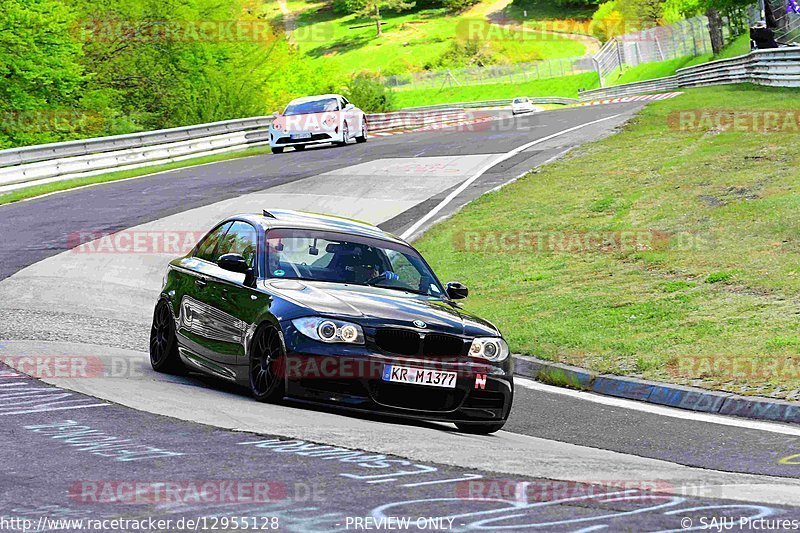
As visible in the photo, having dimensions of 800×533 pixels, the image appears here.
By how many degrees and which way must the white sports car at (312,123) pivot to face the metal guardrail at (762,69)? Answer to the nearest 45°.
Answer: approximately 135° to its left

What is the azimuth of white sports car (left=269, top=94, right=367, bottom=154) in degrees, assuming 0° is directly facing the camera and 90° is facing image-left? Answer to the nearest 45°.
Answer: approximately 45°

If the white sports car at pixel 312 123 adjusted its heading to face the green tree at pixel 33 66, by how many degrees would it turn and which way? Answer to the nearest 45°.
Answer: approximately 90° to its right

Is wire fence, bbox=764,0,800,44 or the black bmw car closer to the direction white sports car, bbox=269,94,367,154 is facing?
the black bmw car

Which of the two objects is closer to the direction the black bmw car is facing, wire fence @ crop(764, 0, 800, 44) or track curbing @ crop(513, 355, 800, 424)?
the track curbing

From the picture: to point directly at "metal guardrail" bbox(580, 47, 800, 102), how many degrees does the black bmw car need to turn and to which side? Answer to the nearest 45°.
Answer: approximately 90° to its left

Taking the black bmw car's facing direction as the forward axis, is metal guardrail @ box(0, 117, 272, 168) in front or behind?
behind

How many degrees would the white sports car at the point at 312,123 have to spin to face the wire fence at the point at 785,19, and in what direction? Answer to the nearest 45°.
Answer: approximately 180°

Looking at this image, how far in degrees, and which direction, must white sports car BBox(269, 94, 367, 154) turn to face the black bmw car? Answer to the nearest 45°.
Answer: approximately 45° to its left

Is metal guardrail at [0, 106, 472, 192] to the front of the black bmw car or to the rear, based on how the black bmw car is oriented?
to the rear
